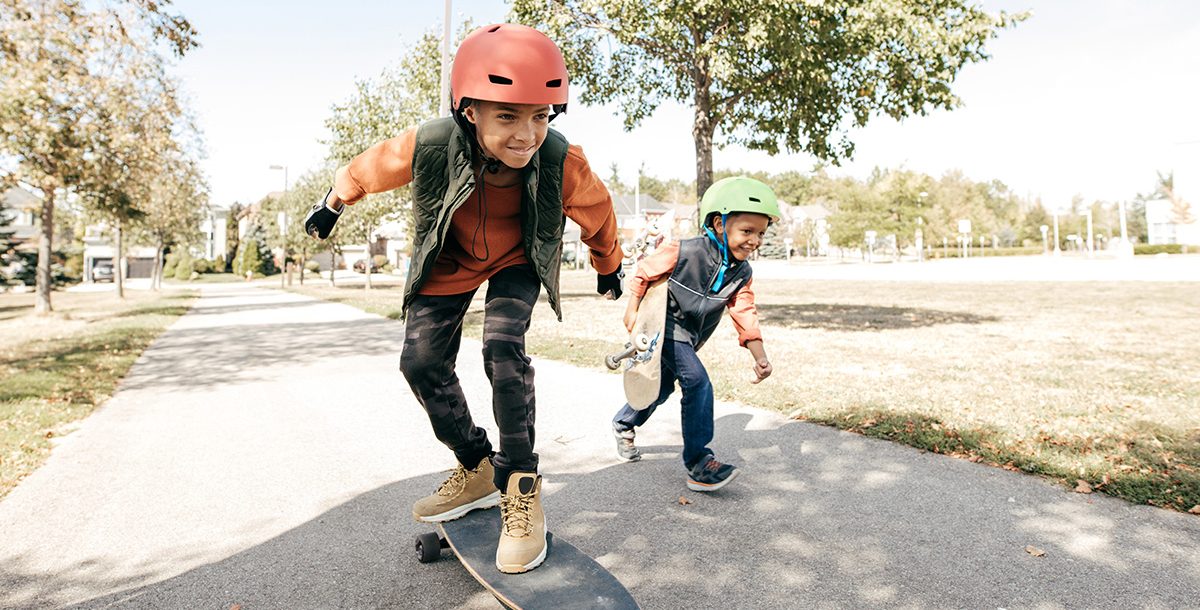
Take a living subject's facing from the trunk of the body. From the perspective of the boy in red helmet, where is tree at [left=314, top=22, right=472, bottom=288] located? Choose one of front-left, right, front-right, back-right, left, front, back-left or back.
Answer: back

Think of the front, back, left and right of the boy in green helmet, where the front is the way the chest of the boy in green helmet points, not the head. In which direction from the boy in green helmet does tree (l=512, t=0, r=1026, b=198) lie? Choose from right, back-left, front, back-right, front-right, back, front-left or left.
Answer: back-left

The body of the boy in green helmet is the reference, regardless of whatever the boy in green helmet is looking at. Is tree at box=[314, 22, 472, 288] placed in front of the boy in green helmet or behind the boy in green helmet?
behind

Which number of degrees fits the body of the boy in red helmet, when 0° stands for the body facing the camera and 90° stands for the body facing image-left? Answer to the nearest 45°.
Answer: approximately 0°

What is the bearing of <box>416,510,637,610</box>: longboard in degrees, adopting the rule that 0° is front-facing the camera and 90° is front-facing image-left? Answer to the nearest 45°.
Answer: approximately 315°
